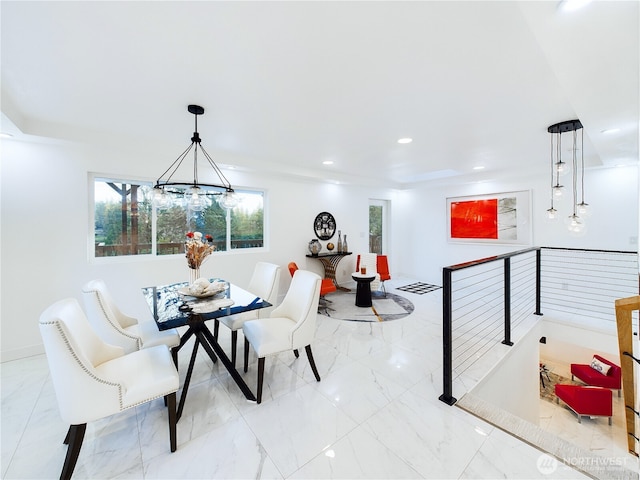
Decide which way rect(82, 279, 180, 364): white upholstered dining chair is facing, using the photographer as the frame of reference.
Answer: facing to the right of the viewer

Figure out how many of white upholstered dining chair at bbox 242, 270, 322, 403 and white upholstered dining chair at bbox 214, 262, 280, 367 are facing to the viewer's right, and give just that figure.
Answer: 0

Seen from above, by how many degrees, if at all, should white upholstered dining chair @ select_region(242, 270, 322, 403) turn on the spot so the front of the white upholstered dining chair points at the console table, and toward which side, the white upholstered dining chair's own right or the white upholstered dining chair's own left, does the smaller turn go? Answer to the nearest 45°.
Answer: approximately 135° to the white upholstered dining chair's own right

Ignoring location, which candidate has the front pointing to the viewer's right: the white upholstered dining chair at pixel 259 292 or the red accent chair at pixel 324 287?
the red accent chair

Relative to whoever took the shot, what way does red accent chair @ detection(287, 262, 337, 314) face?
facing to the right of the viewer

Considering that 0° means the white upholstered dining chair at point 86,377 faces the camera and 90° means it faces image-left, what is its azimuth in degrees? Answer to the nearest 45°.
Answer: approximately 270°

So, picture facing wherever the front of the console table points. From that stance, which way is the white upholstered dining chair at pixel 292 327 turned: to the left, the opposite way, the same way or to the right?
to the right

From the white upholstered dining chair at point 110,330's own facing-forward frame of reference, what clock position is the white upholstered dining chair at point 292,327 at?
the white upholstered dining chair at point 292,327 is roughly at 1 o'clock from the white upholstered dining chair at point 110,330.

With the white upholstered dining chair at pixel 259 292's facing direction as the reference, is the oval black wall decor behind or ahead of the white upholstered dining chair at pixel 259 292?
behind

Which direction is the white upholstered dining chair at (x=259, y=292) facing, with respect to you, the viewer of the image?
facing the viewer and to the left of the viewer

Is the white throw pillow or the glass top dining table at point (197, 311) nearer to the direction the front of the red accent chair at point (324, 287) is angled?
the white throw pillow

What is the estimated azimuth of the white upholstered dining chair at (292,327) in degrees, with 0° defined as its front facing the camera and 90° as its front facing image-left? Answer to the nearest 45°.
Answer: approximately 45°

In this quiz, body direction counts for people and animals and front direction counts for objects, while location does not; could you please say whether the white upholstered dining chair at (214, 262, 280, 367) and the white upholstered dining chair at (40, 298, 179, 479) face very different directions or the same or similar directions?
very different directions

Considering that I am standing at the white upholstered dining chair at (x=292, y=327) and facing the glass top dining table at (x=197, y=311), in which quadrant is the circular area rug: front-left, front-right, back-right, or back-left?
back-right
